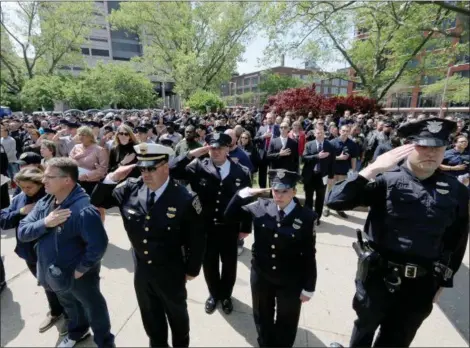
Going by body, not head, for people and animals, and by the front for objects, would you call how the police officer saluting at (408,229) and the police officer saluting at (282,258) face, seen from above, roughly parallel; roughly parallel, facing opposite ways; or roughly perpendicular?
roughly parallel

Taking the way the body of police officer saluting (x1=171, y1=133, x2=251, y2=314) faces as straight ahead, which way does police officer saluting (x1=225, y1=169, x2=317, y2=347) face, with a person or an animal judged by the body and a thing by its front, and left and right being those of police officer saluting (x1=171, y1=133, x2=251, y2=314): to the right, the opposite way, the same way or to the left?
the same way

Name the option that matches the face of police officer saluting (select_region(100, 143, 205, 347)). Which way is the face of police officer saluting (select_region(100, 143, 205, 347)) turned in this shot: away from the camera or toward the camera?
toward the camera

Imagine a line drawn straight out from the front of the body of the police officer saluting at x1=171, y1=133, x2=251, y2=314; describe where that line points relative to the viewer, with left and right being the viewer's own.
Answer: facing the viewer

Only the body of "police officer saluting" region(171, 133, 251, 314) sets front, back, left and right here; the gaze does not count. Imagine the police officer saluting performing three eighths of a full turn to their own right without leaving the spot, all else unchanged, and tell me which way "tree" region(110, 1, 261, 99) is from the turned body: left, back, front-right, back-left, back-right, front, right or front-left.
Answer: front-right

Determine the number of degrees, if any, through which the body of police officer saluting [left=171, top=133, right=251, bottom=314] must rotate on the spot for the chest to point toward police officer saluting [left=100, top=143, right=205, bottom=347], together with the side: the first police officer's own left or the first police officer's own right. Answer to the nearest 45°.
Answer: approximately 45° to the first police officer's own right

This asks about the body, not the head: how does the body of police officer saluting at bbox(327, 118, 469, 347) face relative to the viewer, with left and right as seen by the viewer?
facing the viewer

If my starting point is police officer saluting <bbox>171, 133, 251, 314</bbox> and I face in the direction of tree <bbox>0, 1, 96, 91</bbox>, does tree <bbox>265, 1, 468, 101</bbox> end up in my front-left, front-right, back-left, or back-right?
front-right

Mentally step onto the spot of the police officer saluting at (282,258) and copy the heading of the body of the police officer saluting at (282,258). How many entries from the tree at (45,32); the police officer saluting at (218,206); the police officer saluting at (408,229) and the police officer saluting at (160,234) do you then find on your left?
1

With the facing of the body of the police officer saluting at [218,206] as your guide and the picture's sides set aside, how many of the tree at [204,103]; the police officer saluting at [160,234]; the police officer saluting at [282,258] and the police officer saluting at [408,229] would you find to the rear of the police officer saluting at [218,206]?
1

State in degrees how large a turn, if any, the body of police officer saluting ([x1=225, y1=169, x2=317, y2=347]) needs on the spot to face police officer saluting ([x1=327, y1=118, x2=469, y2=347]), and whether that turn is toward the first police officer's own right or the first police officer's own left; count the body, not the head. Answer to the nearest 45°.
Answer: approximately 90° to the first police officer's own left

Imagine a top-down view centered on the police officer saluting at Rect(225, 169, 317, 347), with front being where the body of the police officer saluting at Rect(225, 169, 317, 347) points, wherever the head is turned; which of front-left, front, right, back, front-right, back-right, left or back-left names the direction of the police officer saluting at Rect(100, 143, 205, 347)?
right
